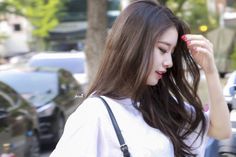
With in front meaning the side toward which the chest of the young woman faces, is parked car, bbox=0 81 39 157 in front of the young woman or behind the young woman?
behind

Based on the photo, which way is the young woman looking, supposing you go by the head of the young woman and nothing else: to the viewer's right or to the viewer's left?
to the viewer's right

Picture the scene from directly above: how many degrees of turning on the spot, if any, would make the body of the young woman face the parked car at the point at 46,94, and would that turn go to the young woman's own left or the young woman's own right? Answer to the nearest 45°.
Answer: approximately 135° to the young woman's own left

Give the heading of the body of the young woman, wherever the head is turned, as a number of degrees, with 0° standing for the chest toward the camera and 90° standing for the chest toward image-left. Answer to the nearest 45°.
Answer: approximately 315°

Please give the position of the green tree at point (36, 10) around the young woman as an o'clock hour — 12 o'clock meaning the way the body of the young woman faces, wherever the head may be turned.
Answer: The green tree is roughly at 7 o'clock from the young woman.
